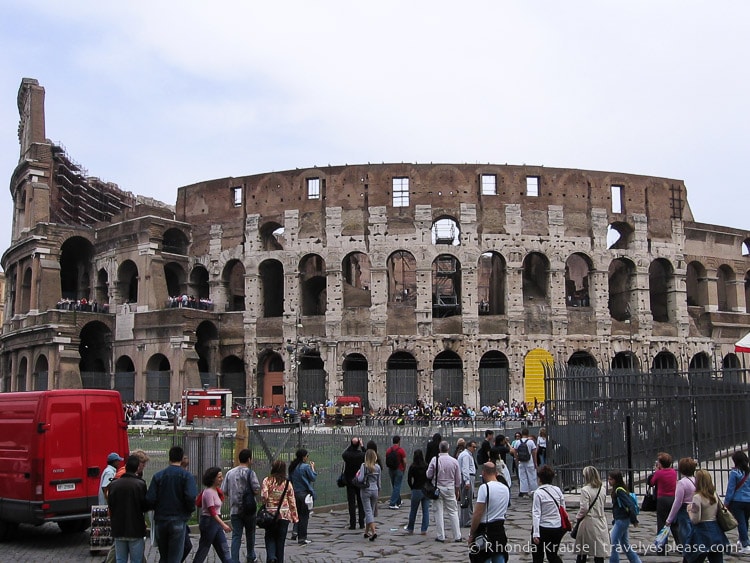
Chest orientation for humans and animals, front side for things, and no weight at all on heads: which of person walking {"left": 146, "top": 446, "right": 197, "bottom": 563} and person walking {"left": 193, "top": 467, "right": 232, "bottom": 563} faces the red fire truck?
person walking {"left": 146, "top": 446, "right": 197, "bottom": 563}

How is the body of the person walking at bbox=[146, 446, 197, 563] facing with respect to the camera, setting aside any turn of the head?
away from the camera

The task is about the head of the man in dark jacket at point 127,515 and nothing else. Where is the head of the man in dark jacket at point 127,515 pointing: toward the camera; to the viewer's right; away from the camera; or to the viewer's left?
away from the camera

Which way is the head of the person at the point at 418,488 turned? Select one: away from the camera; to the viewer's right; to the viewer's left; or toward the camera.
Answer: away from the camera

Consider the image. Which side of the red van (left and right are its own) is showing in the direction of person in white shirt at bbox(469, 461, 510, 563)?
back

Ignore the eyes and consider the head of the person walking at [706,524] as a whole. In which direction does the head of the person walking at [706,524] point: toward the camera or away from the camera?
away from the camera

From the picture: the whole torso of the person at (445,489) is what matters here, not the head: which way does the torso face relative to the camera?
away from the camera
